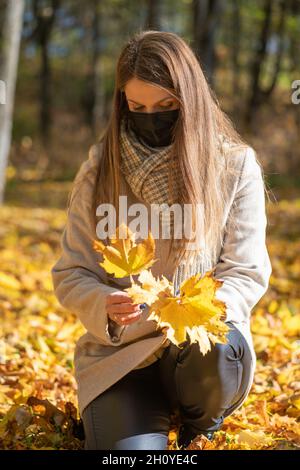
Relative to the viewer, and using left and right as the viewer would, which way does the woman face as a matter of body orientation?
facing the viewer

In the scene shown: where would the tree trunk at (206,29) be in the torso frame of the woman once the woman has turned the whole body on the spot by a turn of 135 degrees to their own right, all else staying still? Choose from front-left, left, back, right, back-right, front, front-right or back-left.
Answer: front-right

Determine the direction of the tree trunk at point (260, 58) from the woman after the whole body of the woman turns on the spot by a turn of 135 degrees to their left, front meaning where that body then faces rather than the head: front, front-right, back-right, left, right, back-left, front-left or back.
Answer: front-left

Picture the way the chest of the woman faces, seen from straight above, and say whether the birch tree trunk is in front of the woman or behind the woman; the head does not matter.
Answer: behind
